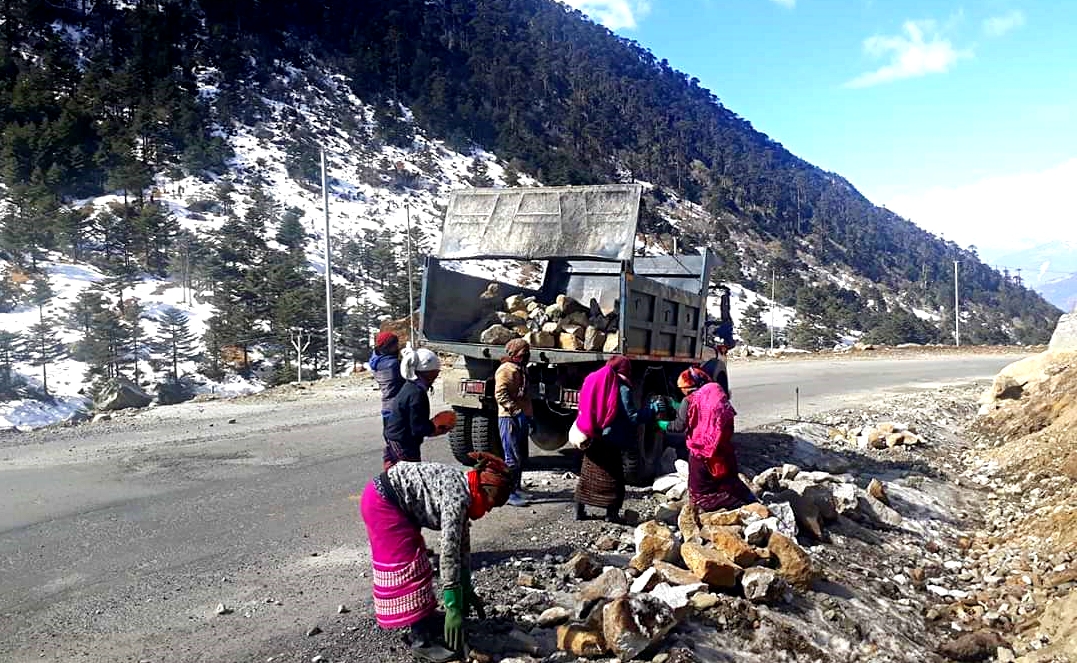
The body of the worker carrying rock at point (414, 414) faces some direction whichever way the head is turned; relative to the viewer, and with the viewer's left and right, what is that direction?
facing to the right of the viewer

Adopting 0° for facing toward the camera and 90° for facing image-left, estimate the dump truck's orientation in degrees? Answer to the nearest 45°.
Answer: approximately 225°

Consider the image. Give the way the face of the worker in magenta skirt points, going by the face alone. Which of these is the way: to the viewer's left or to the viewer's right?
to the viewer's right

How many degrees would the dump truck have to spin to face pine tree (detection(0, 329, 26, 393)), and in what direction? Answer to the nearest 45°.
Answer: approximately 90° to its left

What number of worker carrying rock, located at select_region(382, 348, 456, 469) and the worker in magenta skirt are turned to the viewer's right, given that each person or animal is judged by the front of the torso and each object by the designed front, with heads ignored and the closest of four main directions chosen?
2

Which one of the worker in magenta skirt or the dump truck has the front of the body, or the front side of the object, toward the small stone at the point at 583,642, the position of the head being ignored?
the worker in magenta skirt

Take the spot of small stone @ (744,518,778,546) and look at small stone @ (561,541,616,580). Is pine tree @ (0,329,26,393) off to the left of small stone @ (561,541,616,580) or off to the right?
right

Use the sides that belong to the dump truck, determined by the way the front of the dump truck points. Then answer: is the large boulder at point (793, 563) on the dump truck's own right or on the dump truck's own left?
on the dump truck's own right

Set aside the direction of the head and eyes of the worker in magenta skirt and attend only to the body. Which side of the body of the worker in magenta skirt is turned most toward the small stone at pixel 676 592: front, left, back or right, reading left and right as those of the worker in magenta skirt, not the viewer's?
front

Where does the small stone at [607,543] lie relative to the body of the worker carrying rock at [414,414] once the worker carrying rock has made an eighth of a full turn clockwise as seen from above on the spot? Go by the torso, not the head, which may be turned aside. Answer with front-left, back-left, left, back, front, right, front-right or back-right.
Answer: front-left

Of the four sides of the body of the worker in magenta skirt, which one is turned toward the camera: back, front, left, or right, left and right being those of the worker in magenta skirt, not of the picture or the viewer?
right

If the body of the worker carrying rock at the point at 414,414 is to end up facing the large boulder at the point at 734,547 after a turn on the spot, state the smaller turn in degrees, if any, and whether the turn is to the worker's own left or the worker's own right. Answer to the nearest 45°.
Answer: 0° — they already face it

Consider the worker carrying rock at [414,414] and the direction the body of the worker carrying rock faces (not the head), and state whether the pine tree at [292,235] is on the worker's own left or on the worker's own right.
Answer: on the worker's own left

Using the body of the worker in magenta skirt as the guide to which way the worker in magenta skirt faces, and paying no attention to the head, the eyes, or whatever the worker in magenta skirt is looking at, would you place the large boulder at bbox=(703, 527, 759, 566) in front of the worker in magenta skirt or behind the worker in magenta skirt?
in front

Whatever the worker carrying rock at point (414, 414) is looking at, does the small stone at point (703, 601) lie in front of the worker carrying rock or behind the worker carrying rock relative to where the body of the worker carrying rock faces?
in front
